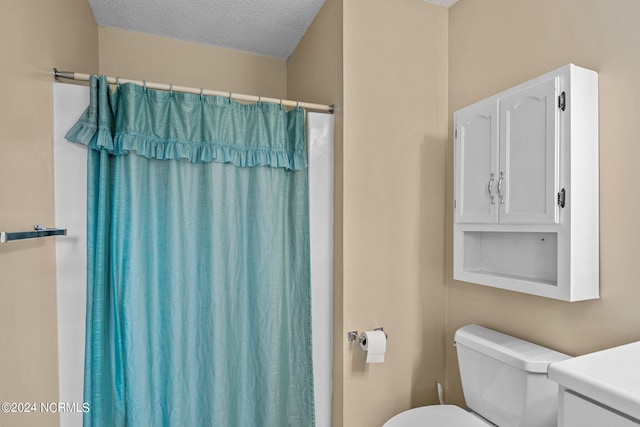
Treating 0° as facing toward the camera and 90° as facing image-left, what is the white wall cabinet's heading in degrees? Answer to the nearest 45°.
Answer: approximately 45°

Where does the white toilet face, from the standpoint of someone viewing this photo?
facing the viewer and to the left of the viewer

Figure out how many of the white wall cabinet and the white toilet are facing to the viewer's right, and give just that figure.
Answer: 0

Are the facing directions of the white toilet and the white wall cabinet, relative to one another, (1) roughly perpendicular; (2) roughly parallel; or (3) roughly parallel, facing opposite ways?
roughly parallel

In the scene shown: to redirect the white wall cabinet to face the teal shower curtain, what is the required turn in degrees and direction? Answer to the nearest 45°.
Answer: approximately 45° to its right

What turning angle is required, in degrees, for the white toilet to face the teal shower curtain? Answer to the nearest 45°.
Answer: approximately 45° to its right

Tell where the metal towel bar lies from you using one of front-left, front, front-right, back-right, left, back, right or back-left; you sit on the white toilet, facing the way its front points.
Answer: front

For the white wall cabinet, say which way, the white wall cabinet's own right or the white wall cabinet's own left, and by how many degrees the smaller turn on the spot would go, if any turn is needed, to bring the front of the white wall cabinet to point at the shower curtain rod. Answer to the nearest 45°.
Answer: approximately 45° to the white wall cabinet's own right

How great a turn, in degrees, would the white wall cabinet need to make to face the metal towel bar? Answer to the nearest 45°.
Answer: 0° — it already faces it

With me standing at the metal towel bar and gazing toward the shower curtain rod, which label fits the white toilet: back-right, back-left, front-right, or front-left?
front-right
